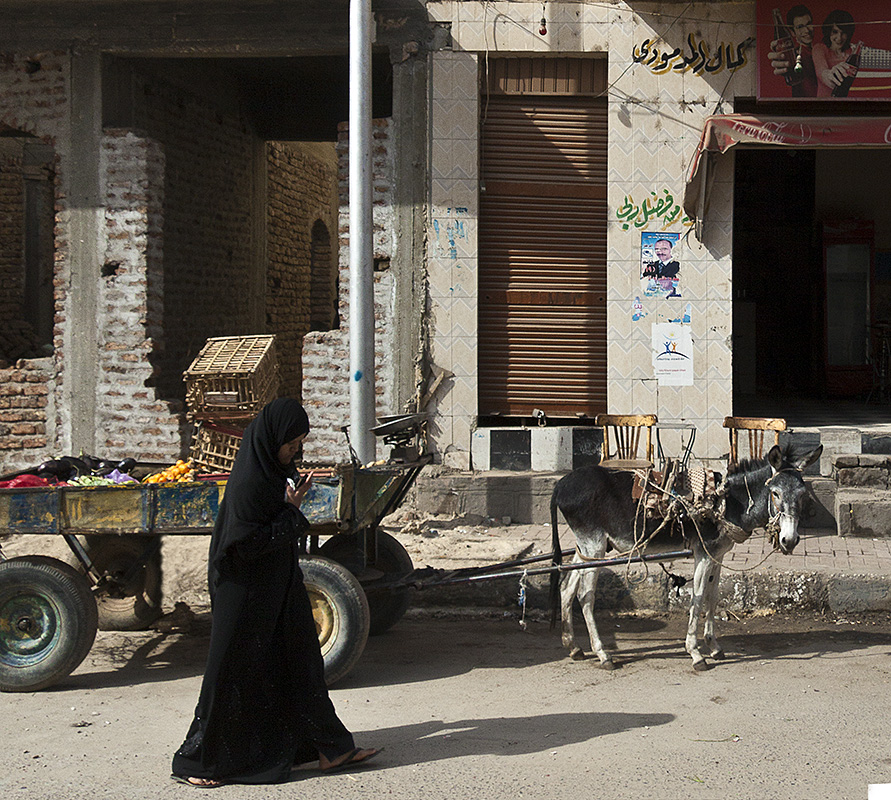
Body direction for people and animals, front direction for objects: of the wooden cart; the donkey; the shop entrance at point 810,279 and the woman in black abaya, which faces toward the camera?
the shop entrance

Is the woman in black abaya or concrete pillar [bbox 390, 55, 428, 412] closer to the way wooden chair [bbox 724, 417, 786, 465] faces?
the woman in black abaya

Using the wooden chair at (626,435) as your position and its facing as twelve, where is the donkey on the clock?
The donkey is roughly at 12 o'clock from the wooden chair.

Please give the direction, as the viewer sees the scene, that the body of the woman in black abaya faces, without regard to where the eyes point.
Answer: to the viewer's right

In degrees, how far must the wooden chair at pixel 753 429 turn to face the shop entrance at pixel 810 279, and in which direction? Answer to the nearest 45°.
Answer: approximately 180°

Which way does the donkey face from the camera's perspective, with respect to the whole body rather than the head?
to the viewer's right

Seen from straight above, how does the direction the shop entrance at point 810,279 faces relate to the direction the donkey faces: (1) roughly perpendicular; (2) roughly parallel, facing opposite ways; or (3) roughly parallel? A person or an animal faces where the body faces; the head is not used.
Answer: roughly perpendicular

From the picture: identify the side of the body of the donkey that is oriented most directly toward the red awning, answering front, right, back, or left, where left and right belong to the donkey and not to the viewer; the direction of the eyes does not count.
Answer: left
